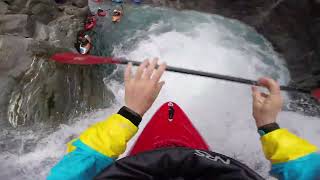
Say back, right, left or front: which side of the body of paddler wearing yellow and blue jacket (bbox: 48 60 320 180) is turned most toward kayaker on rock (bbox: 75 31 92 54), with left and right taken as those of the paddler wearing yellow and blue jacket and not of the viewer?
front

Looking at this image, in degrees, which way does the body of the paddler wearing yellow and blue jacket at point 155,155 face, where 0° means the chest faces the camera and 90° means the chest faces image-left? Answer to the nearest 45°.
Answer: approximately 180°

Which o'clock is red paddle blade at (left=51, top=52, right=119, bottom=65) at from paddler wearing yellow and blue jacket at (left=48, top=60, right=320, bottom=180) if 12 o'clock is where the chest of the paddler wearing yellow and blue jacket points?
The red paddle blade is roughly at 11 o'clock from the paddler wearing yellow and blue jacket.

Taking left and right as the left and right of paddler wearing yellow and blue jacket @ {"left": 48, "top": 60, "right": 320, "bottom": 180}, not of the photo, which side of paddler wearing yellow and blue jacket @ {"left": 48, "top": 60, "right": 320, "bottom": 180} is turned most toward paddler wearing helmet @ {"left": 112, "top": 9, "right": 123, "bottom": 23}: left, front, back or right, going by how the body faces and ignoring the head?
front
